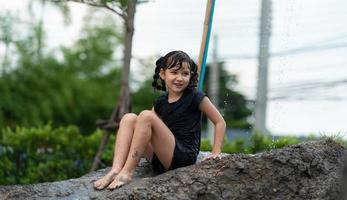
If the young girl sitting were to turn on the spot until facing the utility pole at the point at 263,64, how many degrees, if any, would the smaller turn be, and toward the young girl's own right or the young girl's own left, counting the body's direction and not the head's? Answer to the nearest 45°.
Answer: approximately 135° to the young girl's own right

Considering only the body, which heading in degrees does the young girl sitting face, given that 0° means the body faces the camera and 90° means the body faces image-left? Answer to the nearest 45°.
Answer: approximately 45°

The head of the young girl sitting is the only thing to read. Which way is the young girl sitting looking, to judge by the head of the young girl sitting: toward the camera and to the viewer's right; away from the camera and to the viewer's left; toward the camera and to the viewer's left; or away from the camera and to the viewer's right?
toward the camera and to the viewer's right

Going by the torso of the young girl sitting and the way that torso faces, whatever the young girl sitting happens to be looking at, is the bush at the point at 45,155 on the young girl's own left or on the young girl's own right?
on the young girl's own right

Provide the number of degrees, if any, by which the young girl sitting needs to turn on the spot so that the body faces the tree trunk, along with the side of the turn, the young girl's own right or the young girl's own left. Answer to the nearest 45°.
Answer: approximately 135° to the young girl's own right
